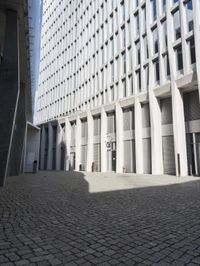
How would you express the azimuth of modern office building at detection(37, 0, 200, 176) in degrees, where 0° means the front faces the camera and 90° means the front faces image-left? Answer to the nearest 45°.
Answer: approximately 45°

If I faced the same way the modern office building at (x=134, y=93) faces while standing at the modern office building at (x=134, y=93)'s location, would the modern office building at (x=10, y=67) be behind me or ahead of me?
ahead
